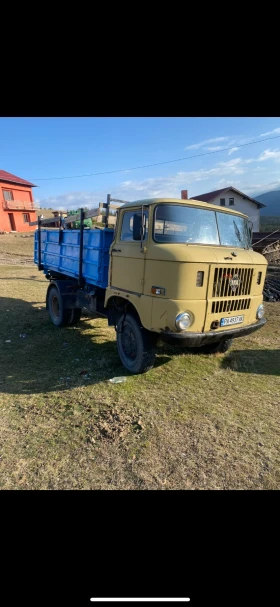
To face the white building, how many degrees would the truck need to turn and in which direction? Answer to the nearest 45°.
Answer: approximately 135° to its left

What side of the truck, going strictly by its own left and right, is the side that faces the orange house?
back

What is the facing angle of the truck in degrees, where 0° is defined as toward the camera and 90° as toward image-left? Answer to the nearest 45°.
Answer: approximately 315°
